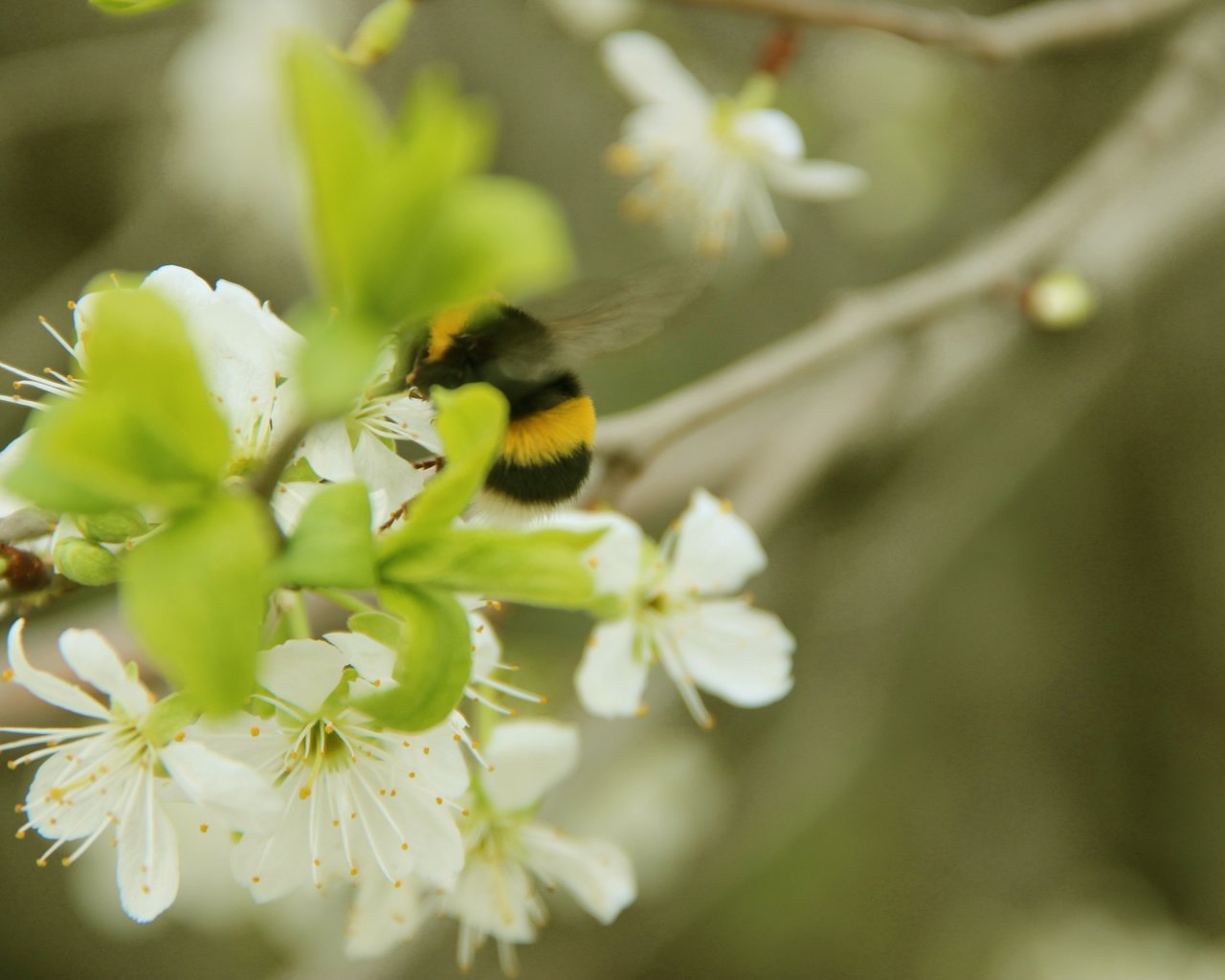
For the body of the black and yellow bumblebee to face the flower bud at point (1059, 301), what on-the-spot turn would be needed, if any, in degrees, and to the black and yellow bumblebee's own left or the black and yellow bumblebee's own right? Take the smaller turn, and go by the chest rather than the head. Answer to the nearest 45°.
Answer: approximately 135° to the black and yellow bumblebee's own right

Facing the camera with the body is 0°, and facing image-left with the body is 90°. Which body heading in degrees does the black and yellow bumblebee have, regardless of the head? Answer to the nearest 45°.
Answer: approximately 90°

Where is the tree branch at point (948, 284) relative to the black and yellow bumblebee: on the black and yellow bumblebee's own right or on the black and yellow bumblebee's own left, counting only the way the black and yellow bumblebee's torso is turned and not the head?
on the black and yellow bumblebee's own right

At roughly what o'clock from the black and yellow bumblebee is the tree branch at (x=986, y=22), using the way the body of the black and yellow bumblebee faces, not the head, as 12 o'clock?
The tree branch is roughly at 4 o'clock from the black and yellow bumblebee.
